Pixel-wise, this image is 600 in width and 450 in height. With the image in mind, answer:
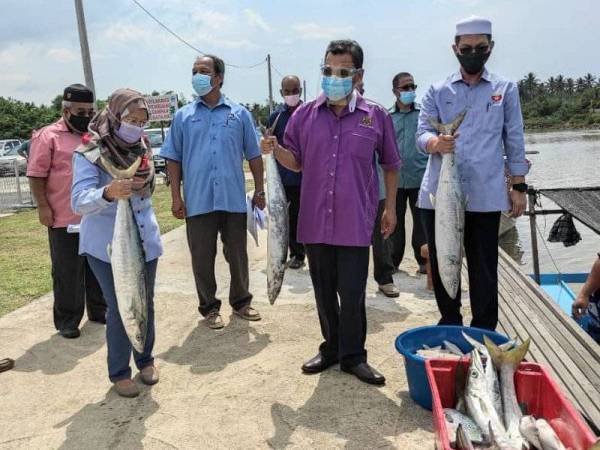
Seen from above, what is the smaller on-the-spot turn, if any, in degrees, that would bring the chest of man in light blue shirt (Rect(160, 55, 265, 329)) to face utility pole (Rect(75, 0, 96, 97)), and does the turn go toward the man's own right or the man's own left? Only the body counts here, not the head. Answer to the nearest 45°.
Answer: approximately 180°

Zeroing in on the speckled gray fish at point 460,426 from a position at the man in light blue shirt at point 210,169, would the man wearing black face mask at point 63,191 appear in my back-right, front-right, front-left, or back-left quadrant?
back-right

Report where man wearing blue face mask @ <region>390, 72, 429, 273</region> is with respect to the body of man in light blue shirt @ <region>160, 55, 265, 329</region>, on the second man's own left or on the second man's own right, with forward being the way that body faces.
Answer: on the second man's own left

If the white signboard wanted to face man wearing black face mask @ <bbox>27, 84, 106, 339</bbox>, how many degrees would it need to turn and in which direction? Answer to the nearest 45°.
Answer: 0° — it already faces them

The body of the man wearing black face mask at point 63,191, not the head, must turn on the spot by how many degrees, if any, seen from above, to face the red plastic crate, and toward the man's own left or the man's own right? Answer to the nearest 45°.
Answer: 0° — they already face it

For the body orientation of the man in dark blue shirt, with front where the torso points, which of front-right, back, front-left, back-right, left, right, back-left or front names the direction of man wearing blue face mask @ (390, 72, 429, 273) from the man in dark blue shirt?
left

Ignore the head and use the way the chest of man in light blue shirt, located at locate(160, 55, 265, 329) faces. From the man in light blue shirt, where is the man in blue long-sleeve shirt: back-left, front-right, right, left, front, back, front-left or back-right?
front-left

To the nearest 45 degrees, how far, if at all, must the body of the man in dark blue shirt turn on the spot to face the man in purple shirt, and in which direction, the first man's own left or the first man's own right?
0° — they already face them
